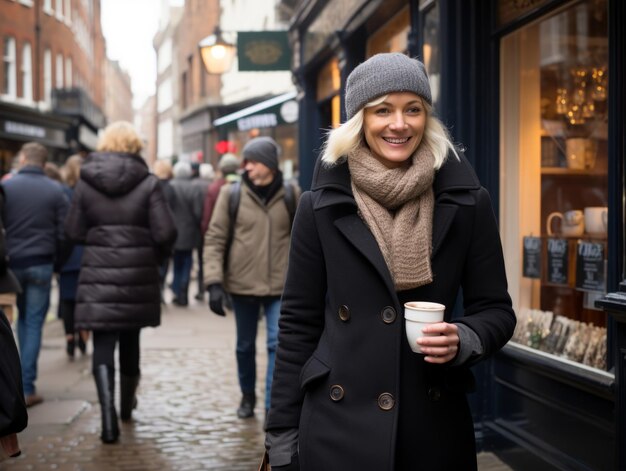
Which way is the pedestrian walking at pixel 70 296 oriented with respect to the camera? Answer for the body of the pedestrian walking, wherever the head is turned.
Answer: away from the camera

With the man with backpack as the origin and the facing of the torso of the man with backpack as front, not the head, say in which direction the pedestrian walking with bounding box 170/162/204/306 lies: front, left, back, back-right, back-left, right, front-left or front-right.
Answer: back

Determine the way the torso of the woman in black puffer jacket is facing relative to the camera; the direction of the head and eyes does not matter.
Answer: away from the camera

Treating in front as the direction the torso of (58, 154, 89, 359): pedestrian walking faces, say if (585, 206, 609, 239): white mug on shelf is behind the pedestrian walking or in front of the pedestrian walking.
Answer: behind

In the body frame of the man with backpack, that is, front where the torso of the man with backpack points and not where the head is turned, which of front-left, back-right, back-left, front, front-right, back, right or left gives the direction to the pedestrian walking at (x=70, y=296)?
back-right

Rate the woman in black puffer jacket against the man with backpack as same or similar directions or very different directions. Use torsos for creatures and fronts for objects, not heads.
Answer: very different directions

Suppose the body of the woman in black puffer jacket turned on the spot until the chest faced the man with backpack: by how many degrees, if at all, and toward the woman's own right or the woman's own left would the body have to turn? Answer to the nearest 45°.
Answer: approximately 90° to the woman's own right

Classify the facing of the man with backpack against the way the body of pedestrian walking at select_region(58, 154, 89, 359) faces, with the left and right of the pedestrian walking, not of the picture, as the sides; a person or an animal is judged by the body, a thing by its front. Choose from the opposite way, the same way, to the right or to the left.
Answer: the opposite way

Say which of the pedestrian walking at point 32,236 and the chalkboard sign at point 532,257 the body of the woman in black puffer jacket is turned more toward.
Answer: the pedestrian walking

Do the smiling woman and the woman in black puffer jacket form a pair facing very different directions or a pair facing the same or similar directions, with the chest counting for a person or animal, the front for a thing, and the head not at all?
very different directions

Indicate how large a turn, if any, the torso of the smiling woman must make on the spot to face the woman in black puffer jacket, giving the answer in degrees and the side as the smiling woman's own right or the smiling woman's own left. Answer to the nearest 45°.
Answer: approximately 135° to the smiling woman's own right

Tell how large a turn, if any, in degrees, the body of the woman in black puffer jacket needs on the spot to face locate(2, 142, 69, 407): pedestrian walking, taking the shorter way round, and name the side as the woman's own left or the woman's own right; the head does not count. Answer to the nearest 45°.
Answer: approximately 45° to the woman's own left

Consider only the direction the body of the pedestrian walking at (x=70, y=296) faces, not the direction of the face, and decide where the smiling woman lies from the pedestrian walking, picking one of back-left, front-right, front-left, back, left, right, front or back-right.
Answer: back
